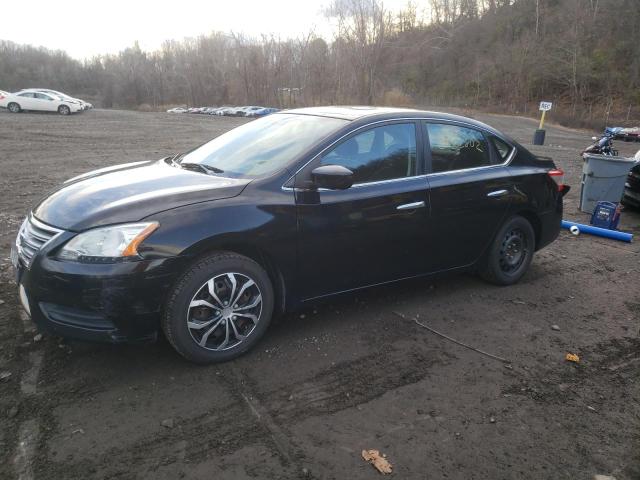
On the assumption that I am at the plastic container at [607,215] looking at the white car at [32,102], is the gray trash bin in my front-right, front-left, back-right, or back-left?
front-right

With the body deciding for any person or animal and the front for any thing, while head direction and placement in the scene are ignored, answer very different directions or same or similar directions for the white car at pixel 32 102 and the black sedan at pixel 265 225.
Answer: very different directions

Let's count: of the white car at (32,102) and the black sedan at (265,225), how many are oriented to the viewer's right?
1

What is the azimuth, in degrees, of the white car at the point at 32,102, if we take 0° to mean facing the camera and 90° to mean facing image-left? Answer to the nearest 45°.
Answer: approximately 270°

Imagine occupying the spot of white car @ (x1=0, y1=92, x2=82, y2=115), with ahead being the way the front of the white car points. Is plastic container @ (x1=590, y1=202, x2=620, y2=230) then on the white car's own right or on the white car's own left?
on the white car's own right

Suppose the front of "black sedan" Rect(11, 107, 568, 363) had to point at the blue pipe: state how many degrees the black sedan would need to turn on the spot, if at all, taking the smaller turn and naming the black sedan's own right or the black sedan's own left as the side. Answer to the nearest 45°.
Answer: approximately 180°

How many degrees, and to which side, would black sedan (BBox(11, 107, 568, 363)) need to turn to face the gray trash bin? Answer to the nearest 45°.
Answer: approximately 180°

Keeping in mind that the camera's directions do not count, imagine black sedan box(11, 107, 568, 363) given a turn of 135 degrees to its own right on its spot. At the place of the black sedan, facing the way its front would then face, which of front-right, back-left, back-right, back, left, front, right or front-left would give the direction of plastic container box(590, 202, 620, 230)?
front-right

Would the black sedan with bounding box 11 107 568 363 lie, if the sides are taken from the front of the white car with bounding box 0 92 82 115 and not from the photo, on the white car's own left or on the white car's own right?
on the white car's own right

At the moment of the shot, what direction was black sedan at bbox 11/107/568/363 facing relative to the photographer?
facing the viewer and to the left of the viewer

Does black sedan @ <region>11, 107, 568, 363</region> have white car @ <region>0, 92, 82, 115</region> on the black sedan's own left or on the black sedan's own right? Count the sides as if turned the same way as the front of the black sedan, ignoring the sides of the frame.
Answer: on the black sedan's own right
